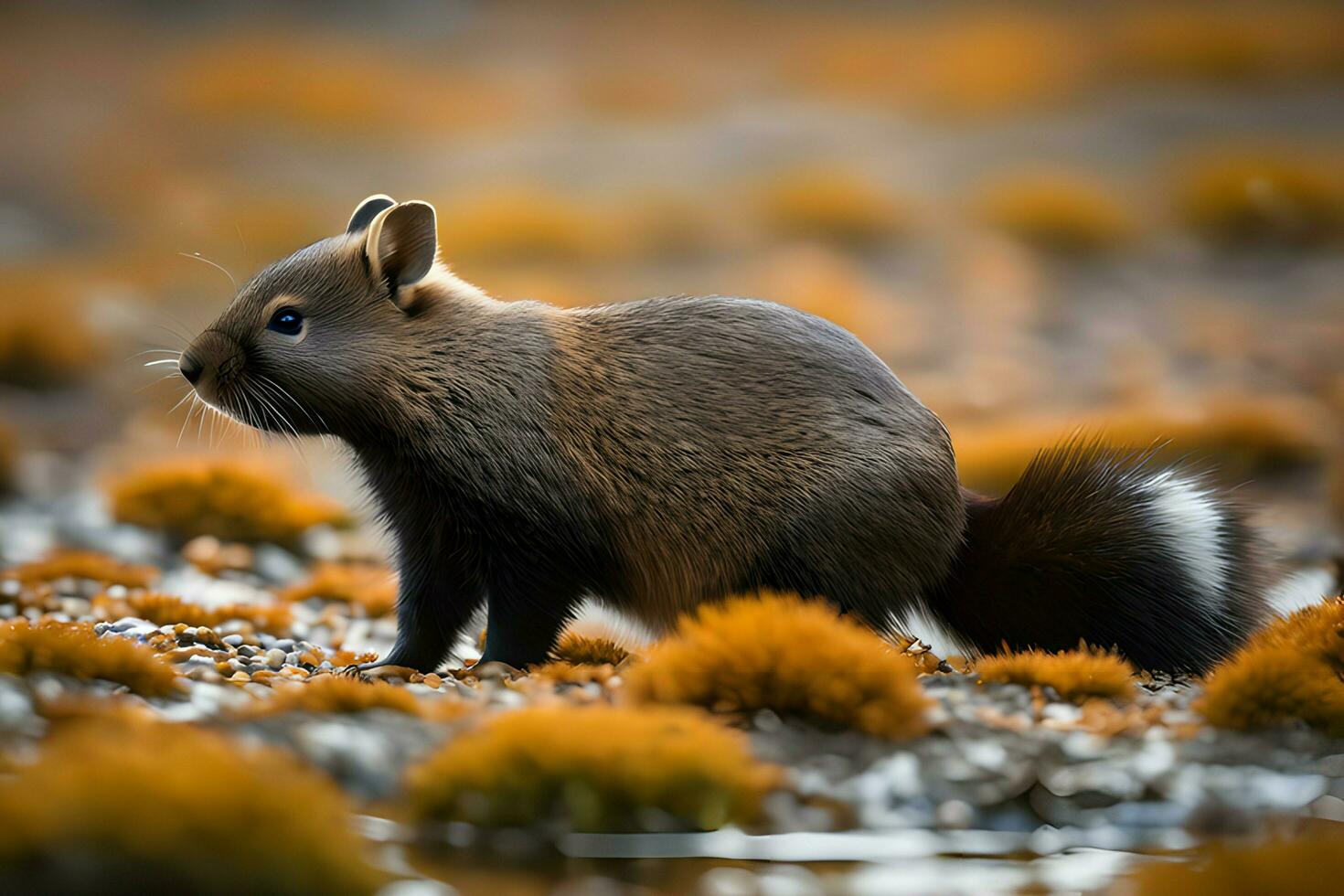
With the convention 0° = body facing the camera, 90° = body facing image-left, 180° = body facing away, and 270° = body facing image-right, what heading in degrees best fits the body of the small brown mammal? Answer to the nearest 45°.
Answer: approximately 90°

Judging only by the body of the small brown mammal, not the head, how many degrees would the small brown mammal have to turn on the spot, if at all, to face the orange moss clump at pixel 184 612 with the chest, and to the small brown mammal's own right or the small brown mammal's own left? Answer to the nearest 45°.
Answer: approximately 45° to the small brown mammal's own right

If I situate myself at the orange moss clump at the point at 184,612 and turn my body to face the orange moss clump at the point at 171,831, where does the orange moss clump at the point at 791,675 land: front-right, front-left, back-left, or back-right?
front-left

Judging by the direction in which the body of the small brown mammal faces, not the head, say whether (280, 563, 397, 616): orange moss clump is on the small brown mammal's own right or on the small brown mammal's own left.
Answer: on the small brown mammal's own right

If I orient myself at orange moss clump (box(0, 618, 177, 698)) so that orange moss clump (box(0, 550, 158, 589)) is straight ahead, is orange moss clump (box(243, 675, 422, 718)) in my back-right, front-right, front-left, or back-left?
back-right

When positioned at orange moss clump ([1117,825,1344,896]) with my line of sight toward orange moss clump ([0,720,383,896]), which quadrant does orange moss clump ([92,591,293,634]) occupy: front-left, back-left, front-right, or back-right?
front-right

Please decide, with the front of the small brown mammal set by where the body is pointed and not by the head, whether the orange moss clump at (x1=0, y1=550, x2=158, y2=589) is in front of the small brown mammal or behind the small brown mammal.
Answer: in front
